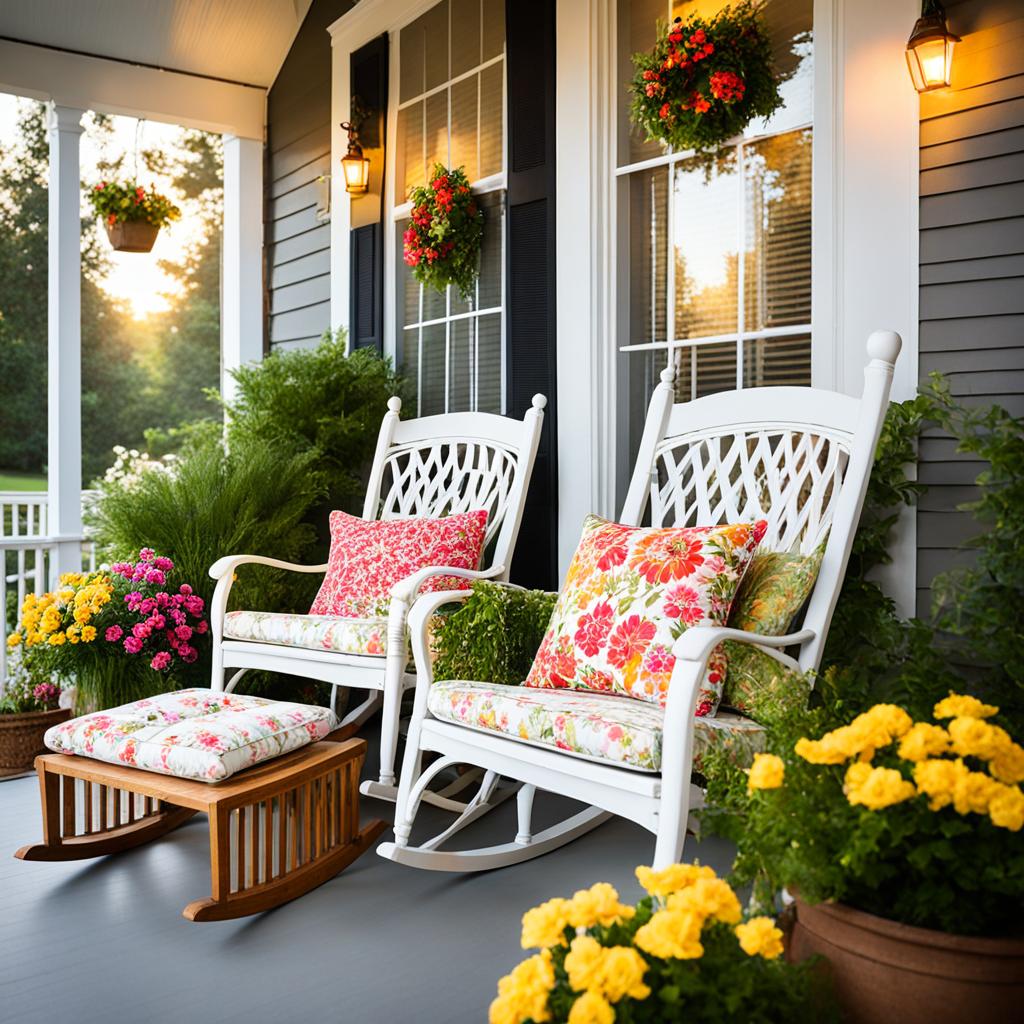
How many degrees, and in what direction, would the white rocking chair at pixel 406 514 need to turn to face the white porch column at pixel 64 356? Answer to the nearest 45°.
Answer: approximately 90° to its right

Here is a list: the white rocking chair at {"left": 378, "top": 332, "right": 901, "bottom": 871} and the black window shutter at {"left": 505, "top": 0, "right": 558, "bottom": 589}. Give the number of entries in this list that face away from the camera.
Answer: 0

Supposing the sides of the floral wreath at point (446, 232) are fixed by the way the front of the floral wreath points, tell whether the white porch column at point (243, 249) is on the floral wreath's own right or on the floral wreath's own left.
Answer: on the floral wreath's own right

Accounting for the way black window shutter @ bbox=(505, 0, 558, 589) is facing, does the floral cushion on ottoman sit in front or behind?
in front

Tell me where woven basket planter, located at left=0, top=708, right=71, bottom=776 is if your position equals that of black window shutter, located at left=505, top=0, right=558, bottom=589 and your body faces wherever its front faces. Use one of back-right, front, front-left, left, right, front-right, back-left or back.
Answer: front-right

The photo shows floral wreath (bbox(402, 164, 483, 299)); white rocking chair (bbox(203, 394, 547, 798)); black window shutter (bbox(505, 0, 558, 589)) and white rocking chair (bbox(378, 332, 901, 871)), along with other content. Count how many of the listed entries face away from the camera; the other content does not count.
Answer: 0

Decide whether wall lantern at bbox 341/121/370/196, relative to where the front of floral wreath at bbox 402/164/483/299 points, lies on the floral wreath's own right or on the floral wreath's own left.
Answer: on the floral wreath's own right

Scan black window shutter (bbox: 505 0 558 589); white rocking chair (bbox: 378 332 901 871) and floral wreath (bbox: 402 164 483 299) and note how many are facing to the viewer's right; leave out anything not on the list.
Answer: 0

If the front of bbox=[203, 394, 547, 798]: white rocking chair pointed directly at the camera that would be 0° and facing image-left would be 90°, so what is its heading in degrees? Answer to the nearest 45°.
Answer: approximately 45°

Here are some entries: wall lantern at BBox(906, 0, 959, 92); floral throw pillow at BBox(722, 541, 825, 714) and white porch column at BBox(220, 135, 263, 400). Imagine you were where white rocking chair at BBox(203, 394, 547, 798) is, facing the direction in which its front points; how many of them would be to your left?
2

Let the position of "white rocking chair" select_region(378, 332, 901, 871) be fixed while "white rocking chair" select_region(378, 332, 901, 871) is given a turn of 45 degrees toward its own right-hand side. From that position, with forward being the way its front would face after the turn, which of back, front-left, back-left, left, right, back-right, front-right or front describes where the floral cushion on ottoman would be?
front

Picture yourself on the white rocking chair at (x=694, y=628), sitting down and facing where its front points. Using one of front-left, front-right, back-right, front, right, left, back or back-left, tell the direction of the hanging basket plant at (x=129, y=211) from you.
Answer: right

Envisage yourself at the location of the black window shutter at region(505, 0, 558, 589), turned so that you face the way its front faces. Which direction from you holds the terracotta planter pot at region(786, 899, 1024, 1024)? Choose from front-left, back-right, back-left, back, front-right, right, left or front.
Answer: front-left

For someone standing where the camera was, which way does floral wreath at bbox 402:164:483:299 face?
facing the viewer and to the left of the viewer
